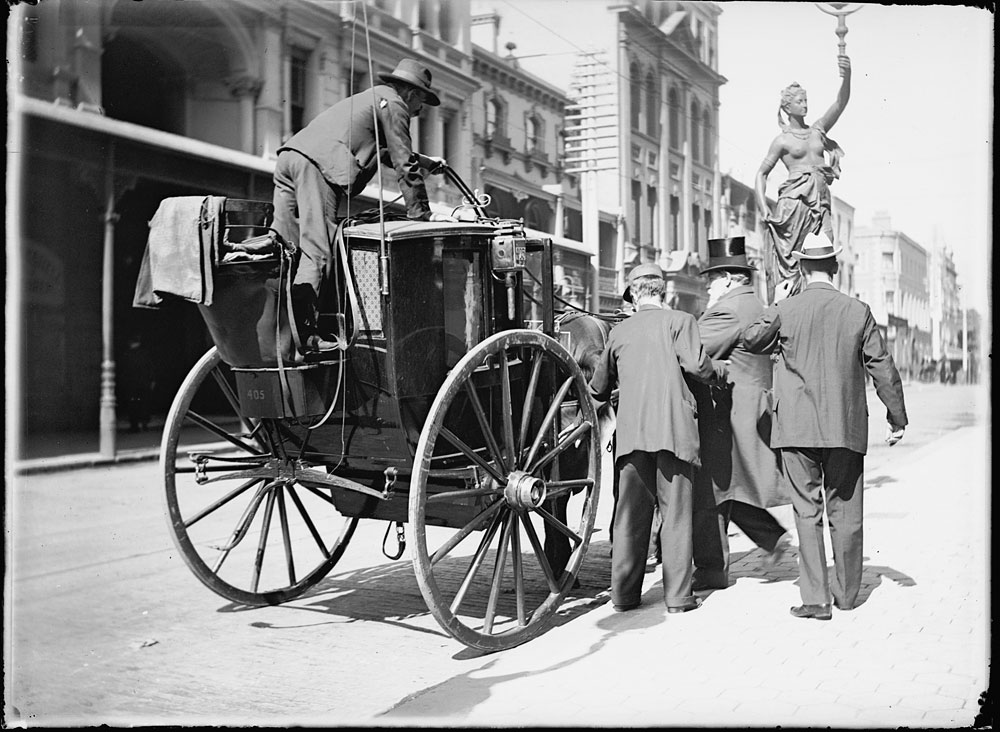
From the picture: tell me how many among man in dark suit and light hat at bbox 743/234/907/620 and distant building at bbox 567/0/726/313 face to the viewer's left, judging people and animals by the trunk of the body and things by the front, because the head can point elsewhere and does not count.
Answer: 0

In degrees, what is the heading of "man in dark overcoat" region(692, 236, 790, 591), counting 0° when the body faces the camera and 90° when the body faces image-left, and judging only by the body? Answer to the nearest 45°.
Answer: approximately 90°

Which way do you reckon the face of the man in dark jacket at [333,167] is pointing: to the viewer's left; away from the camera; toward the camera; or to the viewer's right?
to the viewer's right

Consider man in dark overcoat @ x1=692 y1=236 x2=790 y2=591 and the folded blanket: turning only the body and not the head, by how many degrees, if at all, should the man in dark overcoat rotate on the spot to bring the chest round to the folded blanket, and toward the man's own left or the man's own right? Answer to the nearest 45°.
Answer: approximately 45° to the man's own left

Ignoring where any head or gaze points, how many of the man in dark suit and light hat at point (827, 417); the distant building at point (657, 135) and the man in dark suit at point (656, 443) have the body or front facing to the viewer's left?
0

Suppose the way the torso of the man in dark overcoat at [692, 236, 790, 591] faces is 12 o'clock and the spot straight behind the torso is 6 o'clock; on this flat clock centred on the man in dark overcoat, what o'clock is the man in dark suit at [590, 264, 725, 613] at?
The man in dark suit is roughly at 10 o'clock from the man in dark overcoat.

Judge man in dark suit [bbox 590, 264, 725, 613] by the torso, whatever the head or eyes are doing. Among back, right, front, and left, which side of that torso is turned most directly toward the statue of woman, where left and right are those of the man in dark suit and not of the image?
front

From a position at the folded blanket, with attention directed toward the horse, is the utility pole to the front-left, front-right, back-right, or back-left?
front-left

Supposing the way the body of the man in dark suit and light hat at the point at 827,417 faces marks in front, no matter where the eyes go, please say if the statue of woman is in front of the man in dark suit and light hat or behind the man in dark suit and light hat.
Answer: in front

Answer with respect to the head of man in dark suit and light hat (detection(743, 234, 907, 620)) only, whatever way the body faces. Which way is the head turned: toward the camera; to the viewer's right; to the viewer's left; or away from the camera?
away from the camera

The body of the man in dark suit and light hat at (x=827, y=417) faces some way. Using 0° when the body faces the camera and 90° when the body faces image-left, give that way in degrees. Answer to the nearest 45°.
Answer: approximately 180°

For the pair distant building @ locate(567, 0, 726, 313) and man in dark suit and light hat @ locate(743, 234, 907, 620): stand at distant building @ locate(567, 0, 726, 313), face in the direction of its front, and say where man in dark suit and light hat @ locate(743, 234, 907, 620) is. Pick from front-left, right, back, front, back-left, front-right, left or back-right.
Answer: front-right

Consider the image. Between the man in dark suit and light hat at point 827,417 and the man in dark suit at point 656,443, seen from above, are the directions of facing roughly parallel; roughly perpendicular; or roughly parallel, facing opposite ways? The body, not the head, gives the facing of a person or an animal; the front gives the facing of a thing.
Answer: roughly parallel

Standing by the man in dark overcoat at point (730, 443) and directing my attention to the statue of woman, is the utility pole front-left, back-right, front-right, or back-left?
front-left

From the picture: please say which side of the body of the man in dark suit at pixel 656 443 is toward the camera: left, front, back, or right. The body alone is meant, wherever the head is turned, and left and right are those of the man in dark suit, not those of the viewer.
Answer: back

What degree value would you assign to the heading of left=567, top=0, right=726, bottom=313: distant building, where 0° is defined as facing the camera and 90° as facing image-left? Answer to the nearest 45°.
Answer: approximately 315°
